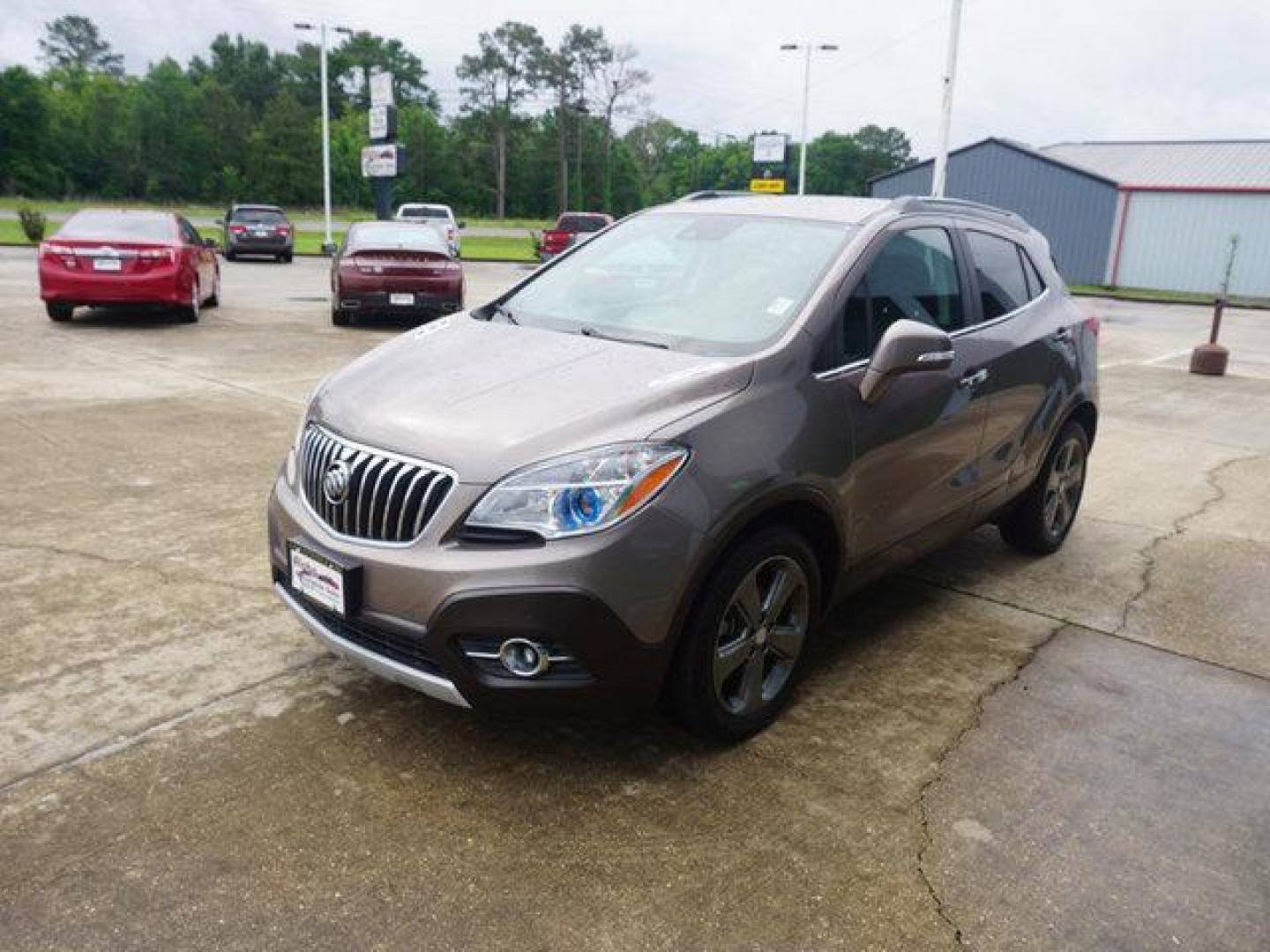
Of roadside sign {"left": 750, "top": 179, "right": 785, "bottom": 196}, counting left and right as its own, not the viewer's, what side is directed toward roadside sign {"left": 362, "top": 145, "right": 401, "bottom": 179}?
right

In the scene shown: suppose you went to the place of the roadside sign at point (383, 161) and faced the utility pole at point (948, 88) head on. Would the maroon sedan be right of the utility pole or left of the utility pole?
right

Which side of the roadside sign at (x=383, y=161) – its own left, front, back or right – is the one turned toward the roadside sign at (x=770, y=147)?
left

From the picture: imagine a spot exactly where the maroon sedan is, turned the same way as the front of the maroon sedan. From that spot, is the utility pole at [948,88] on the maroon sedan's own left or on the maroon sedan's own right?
on the maroon sedan's own right

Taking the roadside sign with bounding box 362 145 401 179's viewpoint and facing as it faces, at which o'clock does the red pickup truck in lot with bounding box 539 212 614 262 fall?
The red pickup truck in lot is roughly at 11 o'clock from the roadside sign.

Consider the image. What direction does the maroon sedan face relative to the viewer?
away from the camera

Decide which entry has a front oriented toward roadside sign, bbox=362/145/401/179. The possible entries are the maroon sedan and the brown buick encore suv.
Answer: the maroon sedan

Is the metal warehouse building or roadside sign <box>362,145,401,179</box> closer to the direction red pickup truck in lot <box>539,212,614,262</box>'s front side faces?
the roadside sign

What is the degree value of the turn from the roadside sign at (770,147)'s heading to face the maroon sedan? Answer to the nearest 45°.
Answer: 0° — it already faces it
